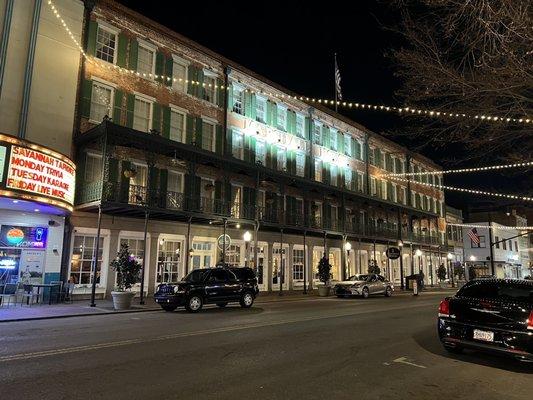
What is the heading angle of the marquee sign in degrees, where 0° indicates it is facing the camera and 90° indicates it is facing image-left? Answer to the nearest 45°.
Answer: approximately 315°

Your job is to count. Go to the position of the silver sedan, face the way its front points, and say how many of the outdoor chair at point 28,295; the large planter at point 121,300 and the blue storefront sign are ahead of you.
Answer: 3

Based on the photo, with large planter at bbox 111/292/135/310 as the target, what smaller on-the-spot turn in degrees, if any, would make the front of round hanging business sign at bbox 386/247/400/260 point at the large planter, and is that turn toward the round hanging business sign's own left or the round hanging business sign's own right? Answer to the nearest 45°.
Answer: approximately 45° to the round hanging business sign's own right

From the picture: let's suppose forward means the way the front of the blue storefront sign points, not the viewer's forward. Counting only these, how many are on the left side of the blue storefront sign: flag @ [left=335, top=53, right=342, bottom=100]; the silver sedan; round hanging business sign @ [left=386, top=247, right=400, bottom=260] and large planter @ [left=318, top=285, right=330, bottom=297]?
4

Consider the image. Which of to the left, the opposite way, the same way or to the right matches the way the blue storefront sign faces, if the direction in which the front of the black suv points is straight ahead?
to the left

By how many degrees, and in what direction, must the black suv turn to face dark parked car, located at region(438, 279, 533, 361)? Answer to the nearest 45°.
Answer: approximately 90° to its left

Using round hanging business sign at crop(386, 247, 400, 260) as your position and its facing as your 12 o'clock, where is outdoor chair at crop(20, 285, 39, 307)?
The outdoor chair is roughly at 1 o'clock from the round hanging business sign.

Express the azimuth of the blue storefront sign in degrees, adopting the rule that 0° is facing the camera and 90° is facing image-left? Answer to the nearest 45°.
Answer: approximately 0°

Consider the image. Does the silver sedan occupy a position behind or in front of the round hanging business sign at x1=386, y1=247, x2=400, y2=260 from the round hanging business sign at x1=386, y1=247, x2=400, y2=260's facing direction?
in front

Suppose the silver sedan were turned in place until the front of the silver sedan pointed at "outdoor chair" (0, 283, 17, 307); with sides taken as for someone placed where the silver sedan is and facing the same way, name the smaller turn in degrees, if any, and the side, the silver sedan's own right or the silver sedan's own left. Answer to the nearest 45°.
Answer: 0° — it already faces it

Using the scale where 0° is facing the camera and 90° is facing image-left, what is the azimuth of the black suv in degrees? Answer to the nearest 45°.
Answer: approximately 45°

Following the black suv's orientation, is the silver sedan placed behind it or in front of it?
behind
